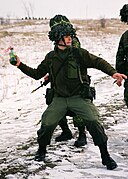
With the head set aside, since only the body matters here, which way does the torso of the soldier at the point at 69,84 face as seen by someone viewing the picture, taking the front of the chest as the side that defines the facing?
toward the camera
